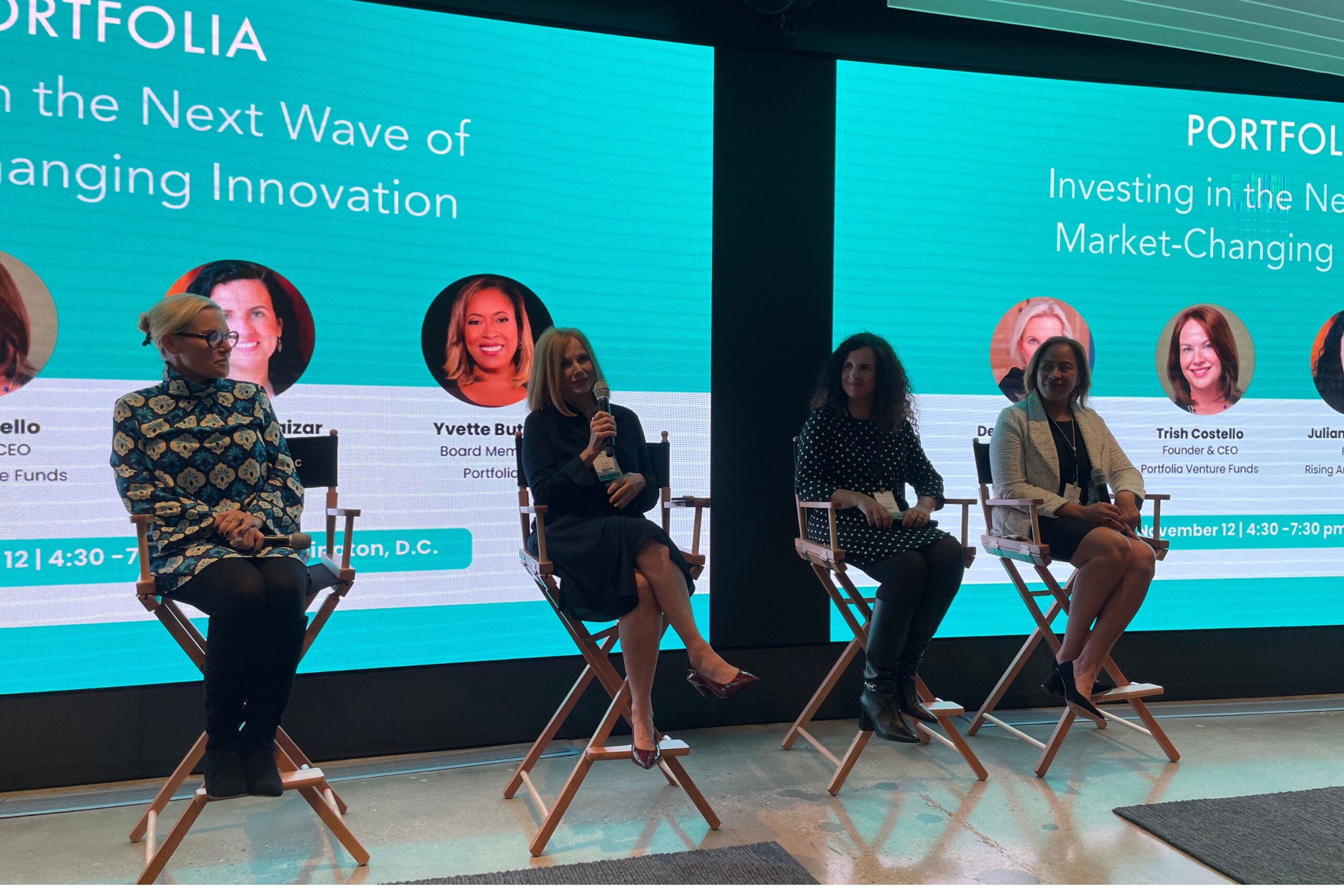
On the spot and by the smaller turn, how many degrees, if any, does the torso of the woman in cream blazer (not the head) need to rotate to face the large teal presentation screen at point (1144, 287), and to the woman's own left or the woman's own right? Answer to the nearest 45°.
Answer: approximately 135° to the woman's own left

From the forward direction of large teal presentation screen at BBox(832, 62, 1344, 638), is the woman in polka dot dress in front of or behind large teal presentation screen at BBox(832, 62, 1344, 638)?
in front

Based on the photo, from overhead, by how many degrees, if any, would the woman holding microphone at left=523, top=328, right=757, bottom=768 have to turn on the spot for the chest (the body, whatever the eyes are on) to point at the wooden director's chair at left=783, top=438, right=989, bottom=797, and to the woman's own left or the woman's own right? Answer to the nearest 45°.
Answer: approximately 90° to the woman's own left

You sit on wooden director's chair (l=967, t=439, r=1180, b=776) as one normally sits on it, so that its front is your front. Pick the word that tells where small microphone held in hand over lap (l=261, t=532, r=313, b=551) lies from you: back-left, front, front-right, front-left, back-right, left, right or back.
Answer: right

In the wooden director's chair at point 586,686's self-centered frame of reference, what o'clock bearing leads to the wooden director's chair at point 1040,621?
the wooden director's chair at point 1040,621 is roughly at 10 o'clock from the wooden director's chair at point 586,686.

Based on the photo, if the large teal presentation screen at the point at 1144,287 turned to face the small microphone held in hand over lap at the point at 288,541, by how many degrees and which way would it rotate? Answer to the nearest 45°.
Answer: approximately 45° to its right

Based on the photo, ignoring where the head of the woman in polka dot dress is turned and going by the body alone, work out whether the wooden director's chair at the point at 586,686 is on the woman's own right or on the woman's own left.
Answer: on the woman's own right

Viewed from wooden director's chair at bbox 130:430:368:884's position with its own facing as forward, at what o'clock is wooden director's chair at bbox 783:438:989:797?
wooden director's chair at bbox 783:438:989:797 is roughly at 9 o'clock from wooden director's chair at bbox 130:430:368:884.

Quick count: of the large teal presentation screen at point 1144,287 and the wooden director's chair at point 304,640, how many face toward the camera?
2

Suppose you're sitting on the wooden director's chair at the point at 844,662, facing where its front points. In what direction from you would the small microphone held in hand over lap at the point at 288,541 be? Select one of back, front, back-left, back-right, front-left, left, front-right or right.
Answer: right

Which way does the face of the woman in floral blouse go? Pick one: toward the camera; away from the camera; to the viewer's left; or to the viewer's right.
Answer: to the viewer's right

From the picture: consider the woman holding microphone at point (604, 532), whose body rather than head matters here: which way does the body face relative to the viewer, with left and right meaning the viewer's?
facing the viewer and to the right of the viewer

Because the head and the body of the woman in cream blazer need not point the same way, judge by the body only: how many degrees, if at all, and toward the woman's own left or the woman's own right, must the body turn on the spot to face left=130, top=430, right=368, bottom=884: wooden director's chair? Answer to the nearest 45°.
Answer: approximately 90° to the woman's own right

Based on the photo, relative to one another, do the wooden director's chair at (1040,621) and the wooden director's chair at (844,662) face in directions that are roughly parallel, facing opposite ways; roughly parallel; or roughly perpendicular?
roughly parallel

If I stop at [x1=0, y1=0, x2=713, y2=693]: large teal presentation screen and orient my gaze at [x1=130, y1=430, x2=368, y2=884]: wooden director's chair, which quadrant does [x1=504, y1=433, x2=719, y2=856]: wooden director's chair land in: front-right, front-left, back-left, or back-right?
front-left

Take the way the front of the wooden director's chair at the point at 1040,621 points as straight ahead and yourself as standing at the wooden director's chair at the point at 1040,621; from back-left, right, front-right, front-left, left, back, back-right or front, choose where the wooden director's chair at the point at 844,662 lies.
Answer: right

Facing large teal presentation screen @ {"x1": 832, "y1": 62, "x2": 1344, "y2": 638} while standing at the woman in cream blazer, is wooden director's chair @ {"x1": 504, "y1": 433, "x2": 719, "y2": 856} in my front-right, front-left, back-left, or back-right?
back-left
